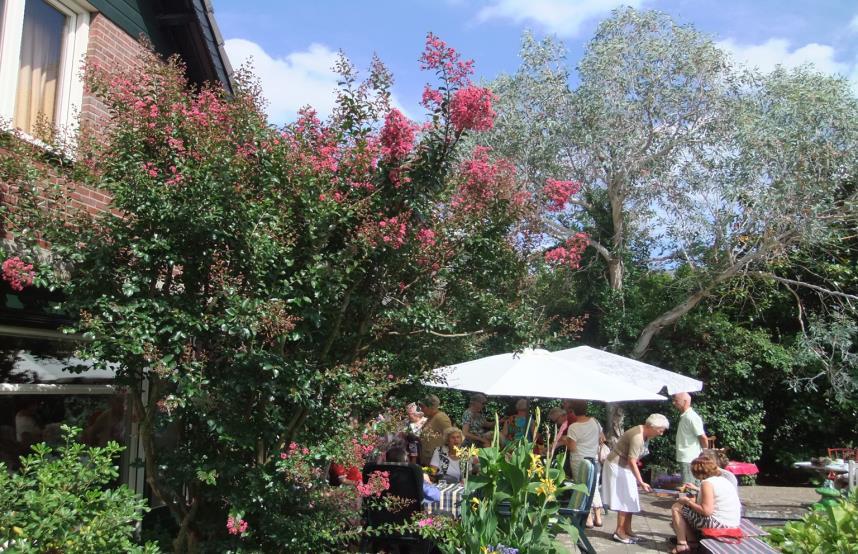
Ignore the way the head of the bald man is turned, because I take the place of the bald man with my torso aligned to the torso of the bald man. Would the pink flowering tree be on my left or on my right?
on my left

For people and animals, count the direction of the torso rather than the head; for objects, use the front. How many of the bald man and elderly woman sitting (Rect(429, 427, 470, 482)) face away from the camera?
0

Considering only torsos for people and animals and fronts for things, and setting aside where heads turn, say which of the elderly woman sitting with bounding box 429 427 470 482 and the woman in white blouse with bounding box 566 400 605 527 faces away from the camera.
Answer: the woman in white blouse

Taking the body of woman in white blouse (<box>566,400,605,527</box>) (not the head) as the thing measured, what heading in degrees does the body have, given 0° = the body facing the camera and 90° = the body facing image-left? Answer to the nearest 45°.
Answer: approximately 180°

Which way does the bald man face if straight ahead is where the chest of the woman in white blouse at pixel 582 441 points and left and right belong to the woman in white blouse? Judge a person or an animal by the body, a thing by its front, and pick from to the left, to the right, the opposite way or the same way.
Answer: to the left

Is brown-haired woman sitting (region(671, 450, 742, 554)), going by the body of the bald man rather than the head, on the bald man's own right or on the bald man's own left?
on the bald man's own left

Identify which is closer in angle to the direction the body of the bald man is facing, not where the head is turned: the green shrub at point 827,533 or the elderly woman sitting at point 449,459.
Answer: the elderly woman sitting

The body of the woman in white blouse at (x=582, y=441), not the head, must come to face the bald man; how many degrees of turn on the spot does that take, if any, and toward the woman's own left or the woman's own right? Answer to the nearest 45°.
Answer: approximately 45° to the woman's own right

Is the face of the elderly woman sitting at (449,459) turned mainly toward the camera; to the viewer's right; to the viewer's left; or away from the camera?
toward the camera

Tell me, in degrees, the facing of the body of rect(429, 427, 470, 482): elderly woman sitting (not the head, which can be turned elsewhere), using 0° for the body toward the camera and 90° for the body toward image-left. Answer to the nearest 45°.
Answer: approximately 315°

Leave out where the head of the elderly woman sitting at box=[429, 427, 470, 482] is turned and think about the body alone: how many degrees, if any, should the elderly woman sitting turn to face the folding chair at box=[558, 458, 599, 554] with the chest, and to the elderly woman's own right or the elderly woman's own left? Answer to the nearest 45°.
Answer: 0° — they already face it

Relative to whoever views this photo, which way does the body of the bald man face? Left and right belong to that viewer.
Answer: facing to the left of the viewer

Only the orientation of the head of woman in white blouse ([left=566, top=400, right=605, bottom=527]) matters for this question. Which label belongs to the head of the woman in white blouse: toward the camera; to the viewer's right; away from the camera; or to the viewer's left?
away from the camera

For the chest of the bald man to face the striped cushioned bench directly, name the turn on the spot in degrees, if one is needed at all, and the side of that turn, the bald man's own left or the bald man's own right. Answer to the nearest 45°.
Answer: approximately 90° to the bald man's own left

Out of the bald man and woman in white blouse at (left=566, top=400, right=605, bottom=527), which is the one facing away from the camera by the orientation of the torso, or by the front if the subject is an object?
the woman in white blouse

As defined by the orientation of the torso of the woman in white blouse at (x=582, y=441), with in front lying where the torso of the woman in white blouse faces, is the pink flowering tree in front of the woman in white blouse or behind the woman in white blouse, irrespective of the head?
behind

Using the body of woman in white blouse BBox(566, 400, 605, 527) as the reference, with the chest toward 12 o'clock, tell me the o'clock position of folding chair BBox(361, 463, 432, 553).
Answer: The folding chair is roughly at 7 o'clock from the woman in white blouse.
